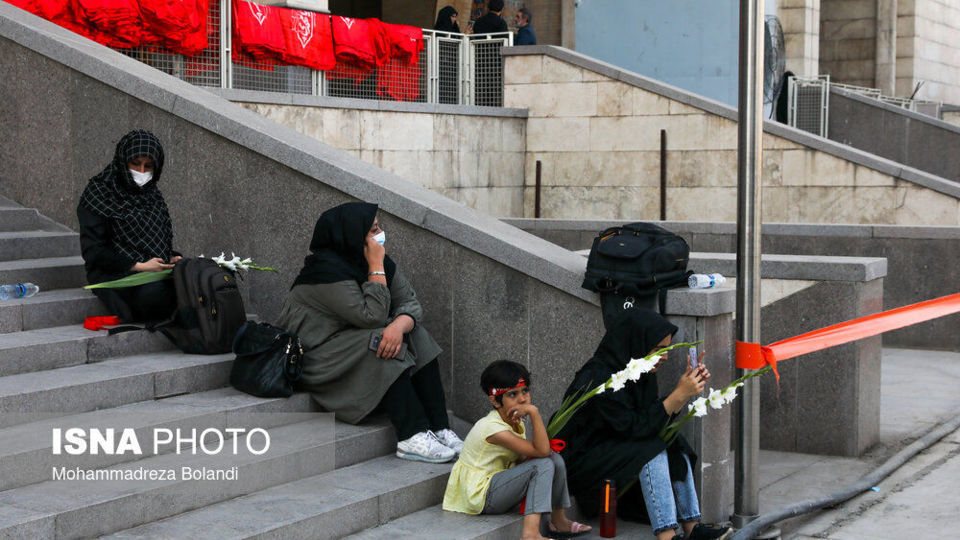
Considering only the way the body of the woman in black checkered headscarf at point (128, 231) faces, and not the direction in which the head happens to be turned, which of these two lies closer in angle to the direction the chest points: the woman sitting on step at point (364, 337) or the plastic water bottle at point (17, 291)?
the woman sitting on step

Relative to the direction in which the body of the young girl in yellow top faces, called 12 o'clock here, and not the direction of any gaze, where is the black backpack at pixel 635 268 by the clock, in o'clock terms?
The black backpack is roughly at 9 o'clock from the young girl in yellow top.

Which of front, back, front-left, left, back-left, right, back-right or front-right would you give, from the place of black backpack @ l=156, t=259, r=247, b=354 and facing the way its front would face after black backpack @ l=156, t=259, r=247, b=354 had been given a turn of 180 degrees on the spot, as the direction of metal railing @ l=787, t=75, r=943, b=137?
right

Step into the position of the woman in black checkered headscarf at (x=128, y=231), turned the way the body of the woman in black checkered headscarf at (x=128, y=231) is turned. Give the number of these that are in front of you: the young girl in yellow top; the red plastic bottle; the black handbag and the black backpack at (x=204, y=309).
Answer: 4

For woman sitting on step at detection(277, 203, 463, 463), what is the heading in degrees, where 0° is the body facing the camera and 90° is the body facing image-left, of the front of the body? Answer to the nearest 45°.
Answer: approximately 270°

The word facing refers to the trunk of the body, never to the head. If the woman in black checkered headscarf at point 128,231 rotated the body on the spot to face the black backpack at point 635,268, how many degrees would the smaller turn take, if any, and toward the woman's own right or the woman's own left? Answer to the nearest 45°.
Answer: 0° — they already face it

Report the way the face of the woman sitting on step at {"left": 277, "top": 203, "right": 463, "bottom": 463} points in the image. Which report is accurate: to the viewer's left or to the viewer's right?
to the viewer's right

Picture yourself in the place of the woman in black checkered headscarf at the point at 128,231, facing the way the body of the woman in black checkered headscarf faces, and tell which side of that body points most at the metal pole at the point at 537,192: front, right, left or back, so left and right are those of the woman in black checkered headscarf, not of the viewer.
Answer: left

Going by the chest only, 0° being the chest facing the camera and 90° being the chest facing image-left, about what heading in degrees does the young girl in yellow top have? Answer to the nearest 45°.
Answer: approximately 315°
